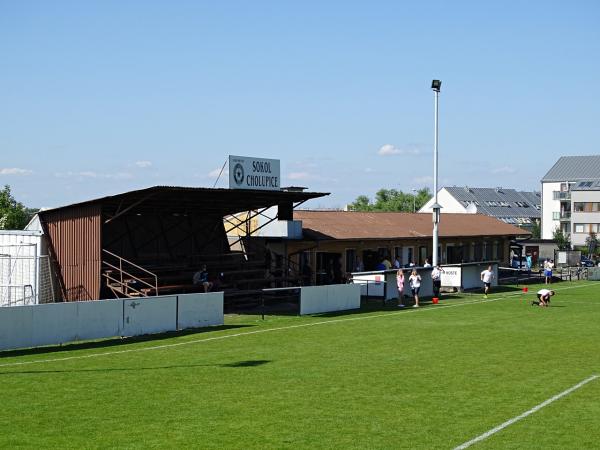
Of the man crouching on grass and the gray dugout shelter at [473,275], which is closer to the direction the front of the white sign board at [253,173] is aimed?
the man crouching on grass

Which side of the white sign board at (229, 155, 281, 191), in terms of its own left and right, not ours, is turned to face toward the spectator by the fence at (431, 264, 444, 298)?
left

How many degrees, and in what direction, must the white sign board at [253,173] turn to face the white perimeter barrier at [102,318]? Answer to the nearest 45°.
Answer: approximately 45° to its right

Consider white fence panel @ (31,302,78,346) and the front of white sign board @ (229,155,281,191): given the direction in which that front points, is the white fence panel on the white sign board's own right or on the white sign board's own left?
on the white sign board's own right

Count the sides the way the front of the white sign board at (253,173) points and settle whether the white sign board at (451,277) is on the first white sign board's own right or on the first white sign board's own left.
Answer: on the first white sign board's own left

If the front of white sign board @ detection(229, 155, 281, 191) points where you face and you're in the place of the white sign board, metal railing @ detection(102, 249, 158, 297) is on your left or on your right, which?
on your right

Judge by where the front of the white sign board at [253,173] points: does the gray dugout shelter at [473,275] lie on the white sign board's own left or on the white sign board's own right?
on the white sign board's own left

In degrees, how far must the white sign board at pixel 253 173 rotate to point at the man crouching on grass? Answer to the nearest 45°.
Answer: approximately 45° to its left

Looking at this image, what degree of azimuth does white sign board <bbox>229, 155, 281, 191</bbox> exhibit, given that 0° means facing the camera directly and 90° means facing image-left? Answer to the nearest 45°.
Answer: approximately 315°

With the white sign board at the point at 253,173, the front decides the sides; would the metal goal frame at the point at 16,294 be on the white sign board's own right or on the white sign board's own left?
on the white sign board's own right
